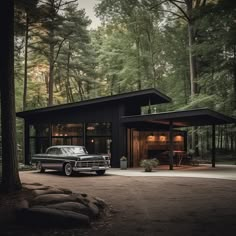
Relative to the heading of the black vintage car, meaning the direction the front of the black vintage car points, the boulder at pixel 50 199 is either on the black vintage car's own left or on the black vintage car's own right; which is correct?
on the black vintage car's own right

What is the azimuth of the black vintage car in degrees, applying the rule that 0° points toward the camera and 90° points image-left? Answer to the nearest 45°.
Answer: approximately 315°

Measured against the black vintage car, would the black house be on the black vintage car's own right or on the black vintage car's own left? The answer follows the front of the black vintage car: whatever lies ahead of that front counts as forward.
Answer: on the black vintage car's own left

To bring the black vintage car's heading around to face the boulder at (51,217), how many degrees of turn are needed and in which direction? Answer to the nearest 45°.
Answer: approximately 45° to its right
